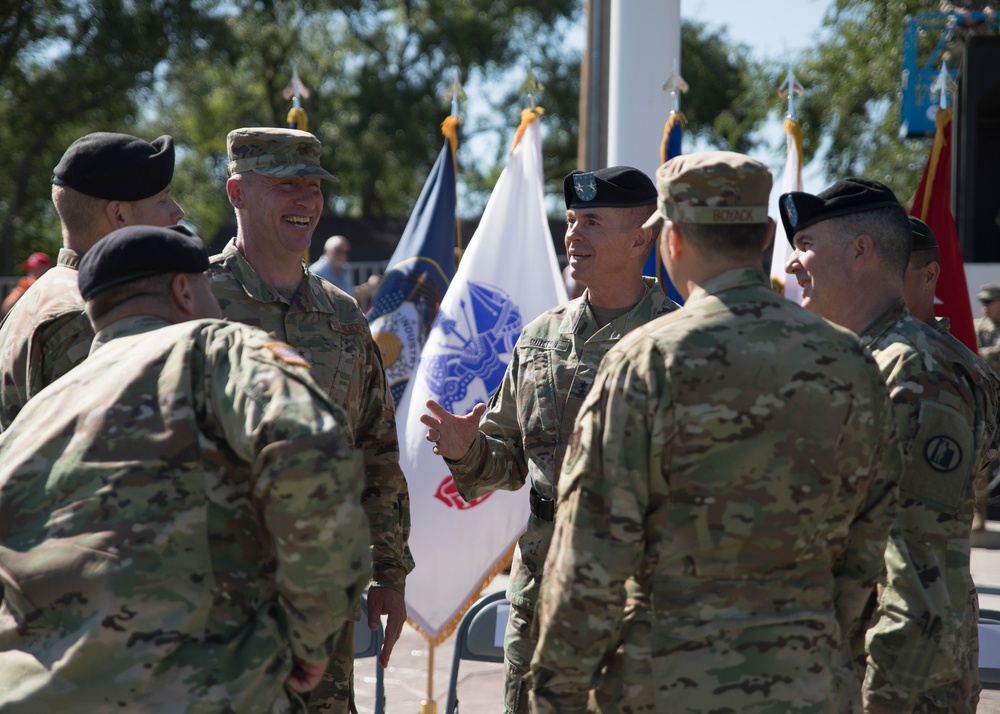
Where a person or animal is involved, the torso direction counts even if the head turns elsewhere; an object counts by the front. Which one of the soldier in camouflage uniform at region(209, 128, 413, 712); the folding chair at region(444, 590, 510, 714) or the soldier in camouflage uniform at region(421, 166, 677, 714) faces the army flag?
the folding chair

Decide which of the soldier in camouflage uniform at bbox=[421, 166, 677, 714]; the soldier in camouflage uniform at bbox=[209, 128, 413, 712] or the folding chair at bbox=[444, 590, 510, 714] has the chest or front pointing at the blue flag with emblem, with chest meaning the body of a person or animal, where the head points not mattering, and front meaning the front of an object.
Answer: the folding chair

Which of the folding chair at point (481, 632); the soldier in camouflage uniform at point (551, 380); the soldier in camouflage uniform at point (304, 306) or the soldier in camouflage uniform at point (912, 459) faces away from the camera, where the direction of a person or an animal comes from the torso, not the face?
the folding chair

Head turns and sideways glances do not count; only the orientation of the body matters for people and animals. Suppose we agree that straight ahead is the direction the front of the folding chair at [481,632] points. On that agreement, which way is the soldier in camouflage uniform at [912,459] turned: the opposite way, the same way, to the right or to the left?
to the left

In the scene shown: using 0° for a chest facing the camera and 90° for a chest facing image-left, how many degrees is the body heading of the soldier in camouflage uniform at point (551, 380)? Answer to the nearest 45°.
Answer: approximately 45°

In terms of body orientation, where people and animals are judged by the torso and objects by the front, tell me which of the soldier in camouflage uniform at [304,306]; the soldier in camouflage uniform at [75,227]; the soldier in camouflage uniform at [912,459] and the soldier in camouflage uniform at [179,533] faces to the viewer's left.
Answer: the soldier in camouflage uniform at [912,459]

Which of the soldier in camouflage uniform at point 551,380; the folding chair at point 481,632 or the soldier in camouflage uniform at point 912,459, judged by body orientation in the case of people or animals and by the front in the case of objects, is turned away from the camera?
the folding chair

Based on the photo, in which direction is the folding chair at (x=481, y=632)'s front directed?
away from the camera

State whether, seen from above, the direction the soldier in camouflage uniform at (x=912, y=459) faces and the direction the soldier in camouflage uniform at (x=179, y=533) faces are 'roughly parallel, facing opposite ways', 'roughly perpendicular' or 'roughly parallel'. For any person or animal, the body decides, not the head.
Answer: roughly perpendicular

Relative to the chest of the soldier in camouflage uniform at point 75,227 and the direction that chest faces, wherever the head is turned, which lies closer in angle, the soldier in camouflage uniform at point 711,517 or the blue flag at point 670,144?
the blue flag

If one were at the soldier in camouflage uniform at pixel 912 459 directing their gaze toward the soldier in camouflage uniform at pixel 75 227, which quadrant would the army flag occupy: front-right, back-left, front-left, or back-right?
front-right

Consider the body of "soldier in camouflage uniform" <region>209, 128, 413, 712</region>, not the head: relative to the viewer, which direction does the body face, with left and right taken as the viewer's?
facing the viewer and to the right of the viewer

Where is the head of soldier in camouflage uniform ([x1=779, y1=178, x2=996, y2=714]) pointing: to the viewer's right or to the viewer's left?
to the viewer's left

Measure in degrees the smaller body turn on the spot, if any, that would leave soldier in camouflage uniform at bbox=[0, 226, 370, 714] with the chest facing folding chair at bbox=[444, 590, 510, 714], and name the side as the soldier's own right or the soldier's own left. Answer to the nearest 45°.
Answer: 0° — they already face it

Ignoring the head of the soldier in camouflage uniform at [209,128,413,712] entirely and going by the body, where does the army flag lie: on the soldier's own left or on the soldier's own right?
on the soldier's own left

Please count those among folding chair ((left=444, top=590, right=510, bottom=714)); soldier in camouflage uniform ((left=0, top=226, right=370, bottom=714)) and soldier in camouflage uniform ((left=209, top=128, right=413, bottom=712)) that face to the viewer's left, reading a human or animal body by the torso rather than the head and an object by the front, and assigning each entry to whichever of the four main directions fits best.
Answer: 0
